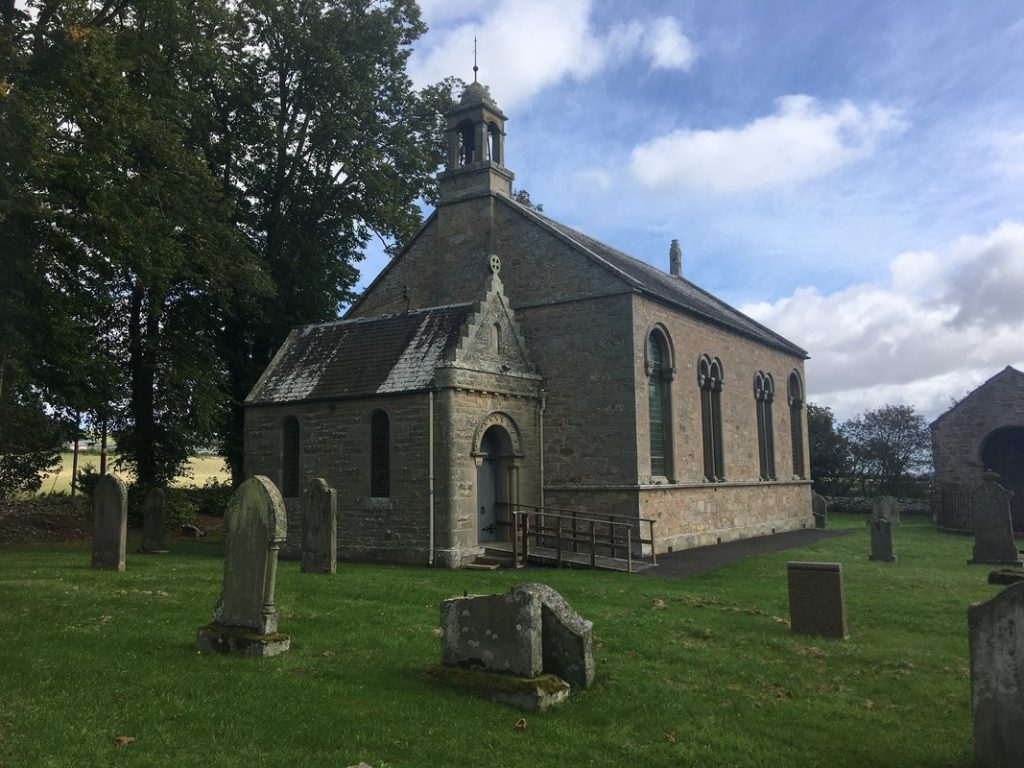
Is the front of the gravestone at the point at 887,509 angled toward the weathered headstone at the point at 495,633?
yes

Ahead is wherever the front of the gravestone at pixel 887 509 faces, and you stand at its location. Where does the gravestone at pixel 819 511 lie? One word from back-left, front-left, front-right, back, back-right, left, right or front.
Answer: back-right

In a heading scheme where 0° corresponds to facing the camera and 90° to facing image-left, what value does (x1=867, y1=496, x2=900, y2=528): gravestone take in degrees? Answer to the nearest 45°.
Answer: approximately 0°

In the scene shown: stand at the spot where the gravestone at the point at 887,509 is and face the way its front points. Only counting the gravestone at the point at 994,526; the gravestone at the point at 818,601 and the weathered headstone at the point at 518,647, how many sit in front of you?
3

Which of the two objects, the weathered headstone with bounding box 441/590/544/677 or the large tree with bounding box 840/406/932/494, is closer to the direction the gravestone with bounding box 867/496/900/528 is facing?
the weathered headstone

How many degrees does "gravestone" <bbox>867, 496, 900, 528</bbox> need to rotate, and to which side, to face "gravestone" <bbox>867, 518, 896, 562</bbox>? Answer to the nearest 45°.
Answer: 0° — it already faces it

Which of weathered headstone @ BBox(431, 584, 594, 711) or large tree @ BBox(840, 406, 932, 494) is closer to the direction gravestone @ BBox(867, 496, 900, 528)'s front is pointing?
the weathered headstone

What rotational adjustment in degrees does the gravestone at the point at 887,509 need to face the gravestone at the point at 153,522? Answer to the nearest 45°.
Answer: approximately 45° to its right

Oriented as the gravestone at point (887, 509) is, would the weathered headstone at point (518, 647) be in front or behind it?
in front

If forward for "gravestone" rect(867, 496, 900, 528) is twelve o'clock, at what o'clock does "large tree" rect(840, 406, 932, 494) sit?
The large tree is roughly at 6 o'clock from the gravestone.

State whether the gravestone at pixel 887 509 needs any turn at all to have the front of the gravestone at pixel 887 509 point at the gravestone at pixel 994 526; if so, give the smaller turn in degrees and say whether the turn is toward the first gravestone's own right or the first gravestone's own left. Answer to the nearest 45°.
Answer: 0° — it already faces it

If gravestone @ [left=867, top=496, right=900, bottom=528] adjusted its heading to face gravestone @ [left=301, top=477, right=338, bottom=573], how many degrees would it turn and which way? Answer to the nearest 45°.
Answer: approximately 45° to its right

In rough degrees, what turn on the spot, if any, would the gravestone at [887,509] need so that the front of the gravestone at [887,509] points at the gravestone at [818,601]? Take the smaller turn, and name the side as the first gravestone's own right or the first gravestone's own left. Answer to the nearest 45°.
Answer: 0° — it already faces it
